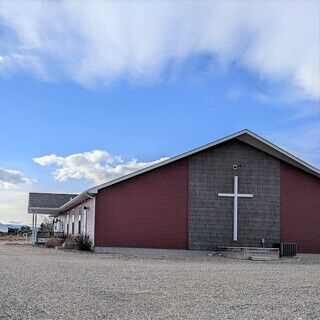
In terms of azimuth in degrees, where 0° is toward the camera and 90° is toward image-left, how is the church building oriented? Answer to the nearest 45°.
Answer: approximately 0°

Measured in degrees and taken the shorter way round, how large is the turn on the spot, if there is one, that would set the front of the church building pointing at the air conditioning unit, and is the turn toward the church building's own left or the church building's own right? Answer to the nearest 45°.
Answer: approximately 90° to the church building's own left
